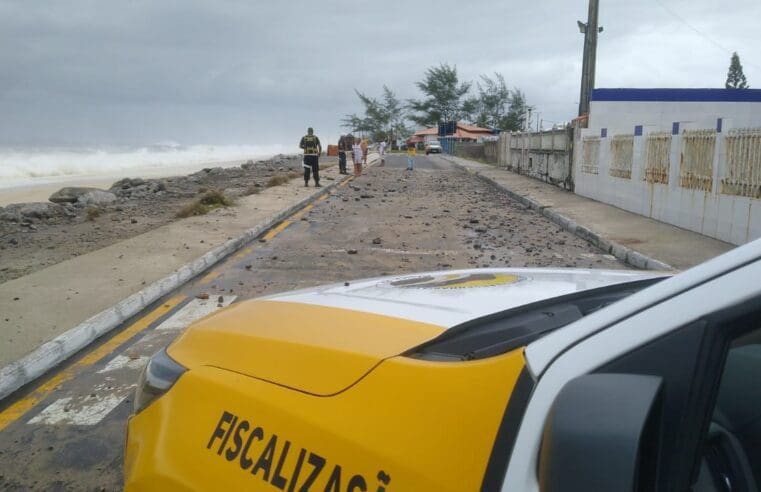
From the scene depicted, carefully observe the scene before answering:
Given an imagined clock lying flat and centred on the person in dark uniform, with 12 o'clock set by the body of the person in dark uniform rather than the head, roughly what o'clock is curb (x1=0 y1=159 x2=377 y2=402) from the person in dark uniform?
The curb is roughly at 6 o'clock from the person in dark uniform.

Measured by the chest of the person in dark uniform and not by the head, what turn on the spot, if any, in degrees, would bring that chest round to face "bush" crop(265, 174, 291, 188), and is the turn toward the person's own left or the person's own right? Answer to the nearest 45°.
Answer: approximately 45° to the person's own left

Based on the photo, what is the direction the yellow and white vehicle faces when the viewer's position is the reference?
facing away from the viewer and to the left of the viewer

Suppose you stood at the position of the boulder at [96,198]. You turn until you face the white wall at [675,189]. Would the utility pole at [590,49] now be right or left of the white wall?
left

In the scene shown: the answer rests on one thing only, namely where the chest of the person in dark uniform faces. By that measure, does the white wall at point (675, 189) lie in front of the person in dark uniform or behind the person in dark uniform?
behind

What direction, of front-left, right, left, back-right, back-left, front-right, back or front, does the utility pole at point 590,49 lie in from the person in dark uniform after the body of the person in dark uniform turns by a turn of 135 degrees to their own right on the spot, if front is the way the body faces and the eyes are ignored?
front-left

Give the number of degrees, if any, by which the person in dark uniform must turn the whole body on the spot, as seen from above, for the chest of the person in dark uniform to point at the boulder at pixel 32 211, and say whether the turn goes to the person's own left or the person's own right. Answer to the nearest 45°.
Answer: approximately 135° to the person's own left

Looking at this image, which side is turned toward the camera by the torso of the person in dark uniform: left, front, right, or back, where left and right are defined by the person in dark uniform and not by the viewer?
back

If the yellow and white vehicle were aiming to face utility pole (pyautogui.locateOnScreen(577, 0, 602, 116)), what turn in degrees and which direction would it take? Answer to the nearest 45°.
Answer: approximately 45° to its right

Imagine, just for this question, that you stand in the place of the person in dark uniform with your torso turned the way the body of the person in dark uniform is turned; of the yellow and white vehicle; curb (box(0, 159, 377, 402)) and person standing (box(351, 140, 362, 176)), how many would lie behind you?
2
